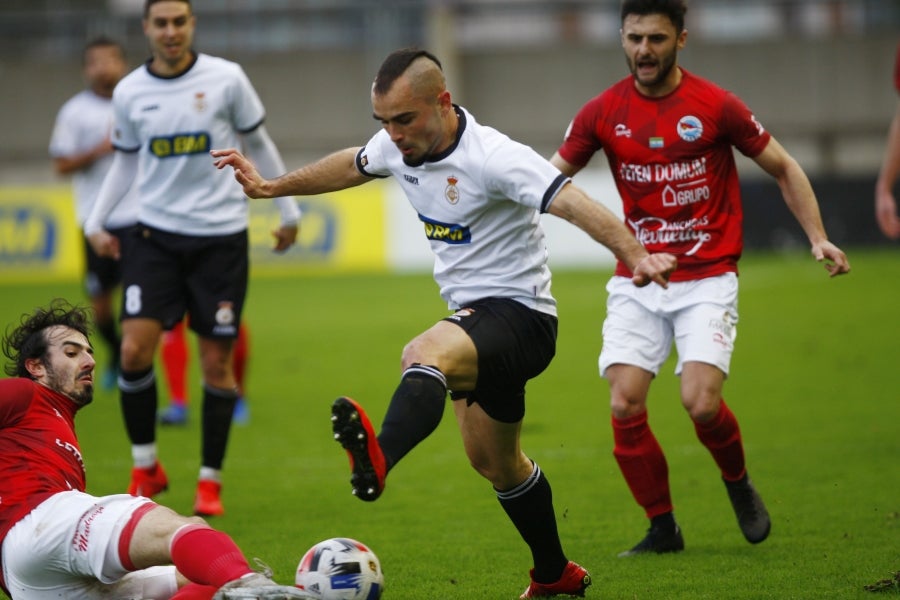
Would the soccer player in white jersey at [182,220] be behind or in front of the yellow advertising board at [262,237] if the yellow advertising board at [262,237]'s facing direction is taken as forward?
in front

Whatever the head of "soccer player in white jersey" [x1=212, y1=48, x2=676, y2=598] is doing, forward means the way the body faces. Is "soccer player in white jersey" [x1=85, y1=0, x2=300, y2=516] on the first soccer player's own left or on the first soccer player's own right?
on the first soccer player's own right

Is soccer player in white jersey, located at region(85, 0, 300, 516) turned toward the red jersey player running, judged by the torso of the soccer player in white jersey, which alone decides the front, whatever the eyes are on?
no

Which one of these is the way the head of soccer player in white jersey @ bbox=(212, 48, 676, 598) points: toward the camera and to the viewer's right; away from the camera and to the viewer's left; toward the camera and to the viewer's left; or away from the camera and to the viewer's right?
toward the camera and to the viewer's left

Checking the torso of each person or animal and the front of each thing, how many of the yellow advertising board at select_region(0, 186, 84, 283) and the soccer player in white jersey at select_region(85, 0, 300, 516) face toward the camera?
2

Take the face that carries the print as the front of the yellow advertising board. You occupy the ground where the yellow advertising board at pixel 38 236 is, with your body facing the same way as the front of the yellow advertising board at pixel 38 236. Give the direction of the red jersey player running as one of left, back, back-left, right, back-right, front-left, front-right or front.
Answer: front

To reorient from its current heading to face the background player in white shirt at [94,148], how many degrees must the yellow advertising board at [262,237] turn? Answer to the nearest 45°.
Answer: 0° — it already faces them

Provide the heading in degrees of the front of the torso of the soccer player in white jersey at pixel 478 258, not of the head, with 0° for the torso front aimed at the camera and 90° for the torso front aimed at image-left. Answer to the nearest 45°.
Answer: approximately 45°

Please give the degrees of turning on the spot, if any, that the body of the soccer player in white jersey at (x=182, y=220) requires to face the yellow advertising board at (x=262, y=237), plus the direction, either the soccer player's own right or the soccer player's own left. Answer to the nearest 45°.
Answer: approximately 180°

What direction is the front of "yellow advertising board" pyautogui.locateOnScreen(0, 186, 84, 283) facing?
toward the camera

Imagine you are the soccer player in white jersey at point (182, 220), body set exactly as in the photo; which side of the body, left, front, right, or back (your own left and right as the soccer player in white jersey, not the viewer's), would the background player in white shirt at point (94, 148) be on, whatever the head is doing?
back

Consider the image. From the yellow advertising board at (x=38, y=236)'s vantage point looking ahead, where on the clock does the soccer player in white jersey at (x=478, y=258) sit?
The soccer player in white jersey is roughly at 12 o'clock from the yellow advertising board.

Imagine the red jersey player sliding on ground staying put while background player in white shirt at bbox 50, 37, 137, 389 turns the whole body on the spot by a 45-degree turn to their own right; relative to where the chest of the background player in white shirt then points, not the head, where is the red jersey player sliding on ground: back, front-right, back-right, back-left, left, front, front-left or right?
front

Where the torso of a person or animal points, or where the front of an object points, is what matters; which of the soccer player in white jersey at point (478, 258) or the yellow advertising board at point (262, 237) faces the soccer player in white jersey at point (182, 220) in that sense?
the yellow advertising board

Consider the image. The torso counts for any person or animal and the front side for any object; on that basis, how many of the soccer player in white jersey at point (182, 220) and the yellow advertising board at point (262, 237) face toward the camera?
2

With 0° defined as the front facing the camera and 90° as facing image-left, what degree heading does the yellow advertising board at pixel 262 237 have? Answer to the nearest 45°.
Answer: approximately 0°

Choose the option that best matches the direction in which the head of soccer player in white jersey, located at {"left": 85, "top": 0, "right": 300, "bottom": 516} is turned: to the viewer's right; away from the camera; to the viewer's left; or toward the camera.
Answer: toward the camera
